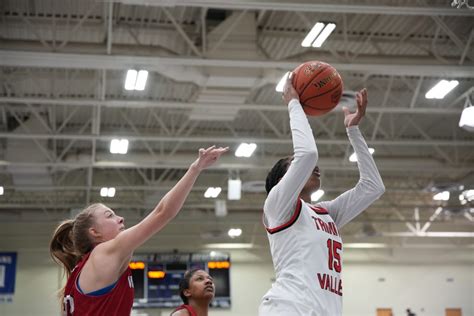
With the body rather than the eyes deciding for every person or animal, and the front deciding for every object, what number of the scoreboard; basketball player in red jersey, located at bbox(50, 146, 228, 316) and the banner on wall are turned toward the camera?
2

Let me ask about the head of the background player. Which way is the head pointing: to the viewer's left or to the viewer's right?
to the viewer's right

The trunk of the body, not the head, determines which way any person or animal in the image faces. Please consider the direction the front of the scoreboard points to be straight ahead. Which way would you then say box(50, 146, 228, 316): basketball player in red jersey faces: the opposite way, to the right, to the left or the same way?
to the left

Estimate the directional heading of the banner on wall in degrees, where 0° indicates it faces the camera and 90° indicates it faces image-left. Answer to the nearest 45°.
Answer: approximately 0°

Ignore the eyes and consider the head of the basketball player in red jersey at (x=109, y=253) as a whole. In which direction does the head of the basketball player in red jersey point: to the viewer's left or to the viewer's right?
to the viewer's right
